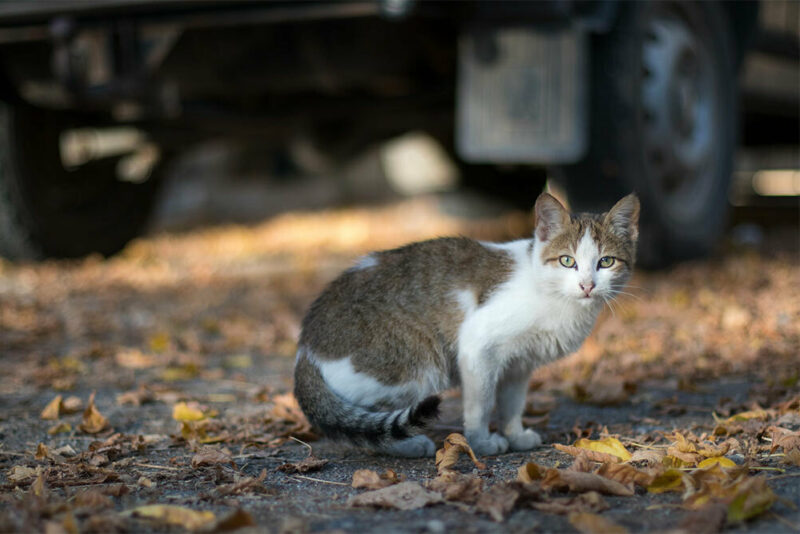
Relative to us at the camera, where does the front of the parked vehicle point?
facing away from the viewer and to the right of the viewer

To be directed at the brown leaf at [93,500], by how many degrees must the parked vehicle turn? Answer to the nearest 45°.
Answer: approximately 135° to its right

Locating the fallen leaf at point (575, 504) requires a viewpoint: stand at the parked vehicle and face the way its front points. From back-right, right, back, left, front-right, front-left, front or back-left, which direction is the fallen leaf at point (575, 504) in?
back-right

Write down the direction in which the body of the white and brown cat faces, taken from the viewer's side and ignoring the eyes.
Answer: to the viewer's right

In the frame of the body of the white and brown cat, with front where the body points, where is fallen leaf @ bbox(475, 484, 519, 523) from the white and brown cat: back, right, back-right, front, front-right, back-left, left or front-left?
right

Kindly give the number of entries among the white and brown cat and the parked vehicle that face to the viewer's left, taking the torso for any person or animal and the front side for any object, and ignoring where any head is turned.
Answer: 0

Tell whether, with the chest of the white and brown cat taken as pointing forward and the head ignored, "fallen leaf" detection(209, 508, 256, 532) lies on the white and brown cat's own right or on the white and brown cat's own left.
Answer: on the white and brown cat's own right

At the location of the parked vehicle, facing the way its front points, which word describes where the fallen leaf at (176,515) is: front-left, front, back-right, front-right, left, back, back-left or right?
back-right

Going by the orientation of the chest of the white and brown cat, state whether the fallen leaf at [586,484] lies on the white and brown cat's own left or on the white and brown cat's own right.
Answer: on the white and brown cat's own right

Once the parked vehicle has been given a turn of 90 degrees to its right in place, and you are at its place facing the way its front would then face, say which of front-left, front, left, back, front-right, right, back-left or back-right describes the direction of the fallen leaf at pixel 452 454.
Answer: front-right
